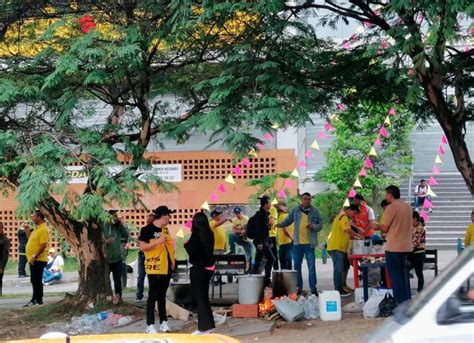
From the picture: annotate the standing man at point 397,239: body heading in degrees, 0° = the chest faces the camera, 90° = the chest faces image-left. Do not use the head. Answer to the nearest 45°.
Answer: approximately 135°

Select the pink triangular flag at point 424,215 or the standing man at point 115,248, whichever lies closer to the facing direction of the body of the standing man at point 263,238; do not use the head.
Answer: the pink triangular flag

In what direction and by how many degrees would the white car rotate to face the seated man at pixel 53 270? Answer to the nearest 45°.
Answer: approximately 45° to its right

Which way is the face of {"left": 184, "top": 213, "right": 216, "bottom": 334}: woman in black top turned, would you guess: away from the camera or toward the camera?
away from the camera

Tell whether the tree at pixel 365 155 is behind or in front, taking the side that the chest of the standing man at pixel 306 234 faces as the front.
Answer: behind

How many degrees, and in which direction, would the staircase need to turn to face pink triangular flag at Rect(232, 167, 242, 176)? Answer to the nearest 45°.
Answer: approximately 90° to its right

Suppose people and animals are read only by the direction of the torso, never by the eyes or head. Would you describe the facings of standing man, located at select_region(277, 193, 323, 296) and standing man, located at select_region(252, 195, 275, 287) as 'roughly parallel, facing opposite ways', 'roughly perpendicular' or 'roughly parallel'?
roughly perpendicular
